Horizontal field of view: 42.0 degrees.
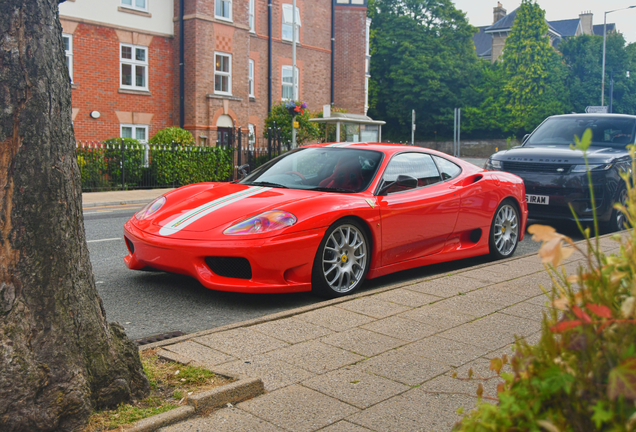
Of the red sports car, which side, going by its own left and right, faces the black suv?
back

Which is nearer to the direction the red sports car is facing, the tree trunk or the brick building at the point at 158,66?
the tree trunk

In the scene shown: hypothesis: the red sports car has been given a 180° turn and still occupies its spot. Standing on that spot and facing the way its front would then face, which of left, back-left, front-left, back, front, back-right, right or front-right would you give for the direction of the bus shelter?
front-left

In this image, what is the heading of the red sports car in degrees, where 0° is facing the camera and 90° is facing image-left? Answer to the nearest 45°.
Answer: approximately 45°

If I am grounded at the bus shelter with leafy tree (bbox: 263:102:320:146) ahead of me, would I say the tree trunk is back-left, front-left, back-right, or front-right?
back-left

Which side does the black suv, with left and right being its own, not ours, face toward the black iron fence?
right

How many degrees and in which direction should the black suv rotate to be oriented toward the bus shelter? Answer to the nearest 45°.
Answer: approximately 90° to its right

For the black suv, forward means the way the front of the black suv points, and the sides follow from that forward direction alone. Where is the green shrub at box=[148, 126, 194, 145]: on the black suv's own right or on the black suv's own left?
on the black suv's own right

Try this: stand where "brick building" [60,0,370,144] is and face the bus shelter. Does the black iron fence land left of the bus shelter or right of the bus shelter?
right

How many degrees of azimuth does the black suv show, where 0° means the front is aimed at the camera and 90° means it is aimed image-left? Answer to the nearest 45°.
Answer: approximately 45°
